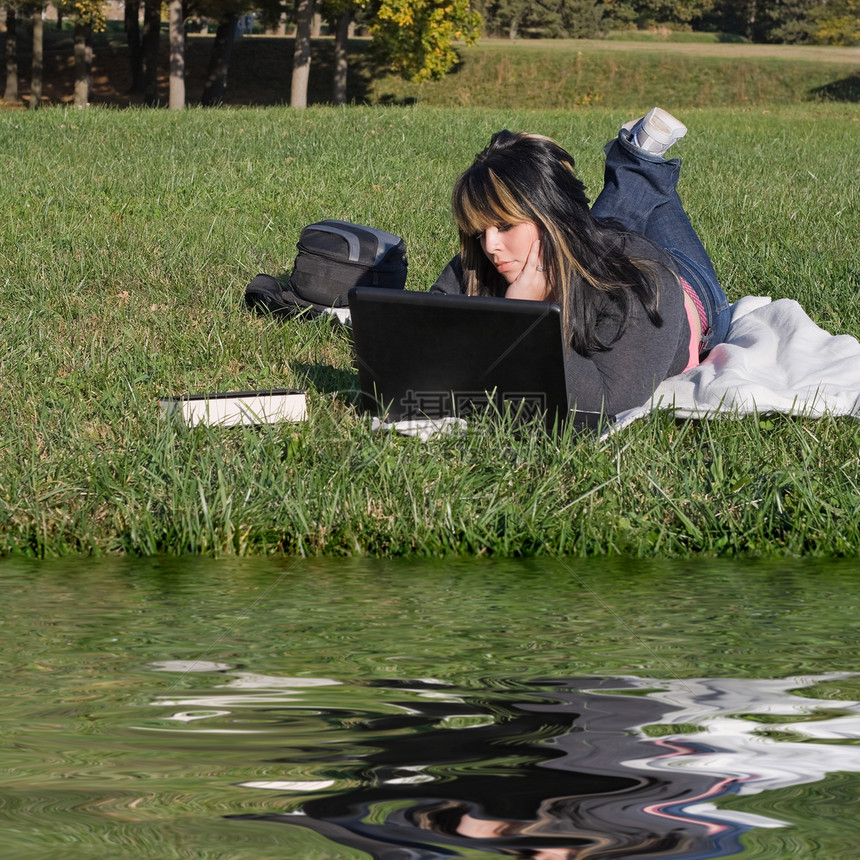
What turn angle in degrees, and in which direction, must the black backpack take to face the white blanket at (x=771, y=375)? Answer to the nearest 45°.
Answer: approximately 90° to its left

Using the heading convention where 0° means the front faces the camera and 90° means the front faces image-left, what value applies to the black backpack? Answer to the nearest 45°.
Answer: approximately 45°

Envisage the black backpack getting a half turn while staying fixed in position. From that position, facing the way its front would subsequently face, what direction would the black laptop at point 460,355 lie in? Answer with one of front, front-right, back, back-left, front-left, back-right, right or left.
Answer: back-right
